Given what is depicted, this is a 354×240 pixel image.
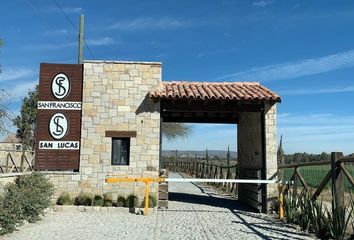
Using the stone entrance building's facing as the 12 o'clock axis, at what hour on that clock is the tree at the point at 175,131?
The tree is roughly at 6 o'clock from the stone entrance building.

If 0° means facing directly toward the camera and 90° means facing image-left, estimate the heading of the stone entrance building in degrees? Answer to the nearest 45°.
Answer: approximately 0°

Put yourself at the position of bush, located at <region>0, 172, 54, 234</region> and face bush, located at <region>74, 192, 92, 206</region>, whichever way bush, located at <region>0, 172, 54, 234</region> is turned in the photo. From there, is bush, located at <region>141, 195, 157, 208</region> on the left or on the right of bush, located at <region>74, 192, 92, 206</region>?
right

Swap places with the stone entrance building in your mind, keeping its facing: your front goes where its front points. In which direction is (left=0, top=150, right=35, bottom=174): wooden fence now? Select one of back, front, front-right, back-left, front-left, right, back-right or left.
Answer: back-right

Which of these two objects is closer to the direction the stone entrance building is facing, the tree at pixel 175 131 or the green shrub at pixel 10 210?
the green shrub

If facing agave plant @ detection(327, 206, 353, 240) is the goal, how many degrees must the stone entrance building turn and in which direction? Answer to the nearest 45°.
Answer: approximately 45° to its left

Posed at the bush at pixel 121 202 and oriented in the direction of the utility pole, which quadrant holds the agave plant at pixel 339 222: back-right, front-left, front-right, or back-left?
back-right

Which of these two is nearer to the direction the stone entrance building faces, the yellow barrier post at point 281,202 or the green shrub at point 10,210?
the green shrub

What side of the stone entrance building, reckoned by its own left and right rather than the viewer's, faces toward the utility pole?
back
